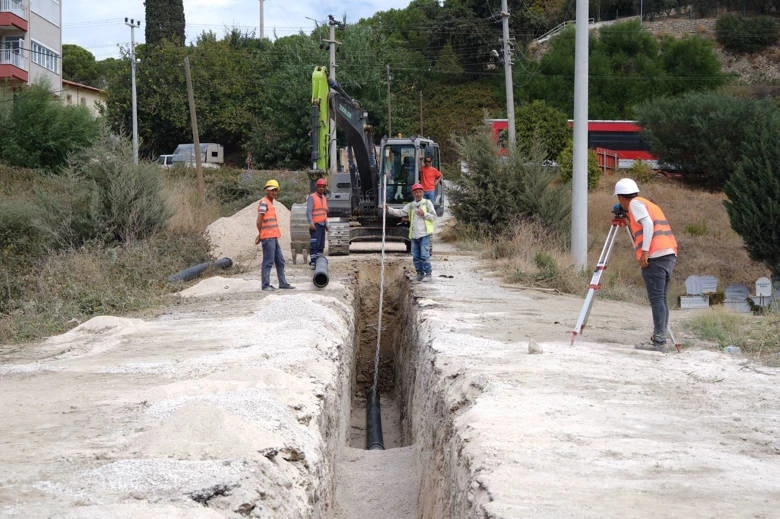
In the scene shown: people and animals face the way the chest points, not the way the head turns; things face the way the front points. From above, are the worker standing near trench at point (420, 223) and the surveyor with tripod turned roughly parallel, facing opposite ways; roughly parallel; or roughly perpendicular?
roughly perpendicular

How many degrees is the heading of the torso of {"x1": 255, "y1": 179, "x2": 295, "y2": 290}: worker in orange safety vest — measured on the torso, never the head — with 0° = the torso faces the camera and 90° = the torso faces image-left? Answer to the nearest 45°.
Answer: approximately 315°

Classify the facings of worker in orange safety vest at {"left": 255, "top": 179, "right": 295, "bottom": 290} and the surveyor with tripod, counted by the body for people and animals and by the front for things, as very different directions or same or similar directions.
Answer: very different directions

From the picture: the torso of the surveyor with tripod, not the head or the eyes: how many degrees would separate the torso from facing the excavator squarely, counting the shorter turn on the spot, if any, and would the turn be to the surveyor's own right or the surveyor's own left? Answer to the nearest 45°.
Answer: approximately 45° to the surveyor's own right

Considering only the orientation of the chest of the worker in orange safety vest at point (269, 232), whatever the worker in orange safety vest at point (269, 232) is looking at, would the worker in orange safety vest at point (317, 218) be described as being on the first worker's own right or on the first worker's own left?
on the first worker's own left

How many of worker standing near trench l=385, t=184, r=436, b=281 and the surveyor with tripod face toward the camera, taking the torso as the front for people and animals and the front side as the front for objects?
1

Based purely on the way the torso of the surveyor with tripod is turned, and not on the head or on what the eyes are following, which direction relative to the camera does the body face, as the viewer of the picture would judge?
to the viewer's left

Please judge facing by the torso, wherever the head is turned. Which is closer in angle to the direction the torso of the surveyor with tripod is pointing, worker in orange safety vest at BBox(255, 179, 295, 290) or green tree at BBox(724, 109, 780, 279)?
the worker in orange safety vest

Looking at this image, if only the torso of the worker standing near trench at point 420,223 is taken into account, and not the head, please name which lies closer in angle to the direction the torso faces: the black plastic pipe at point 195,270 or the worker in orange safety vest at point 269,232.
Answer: the worker in orange safety vest

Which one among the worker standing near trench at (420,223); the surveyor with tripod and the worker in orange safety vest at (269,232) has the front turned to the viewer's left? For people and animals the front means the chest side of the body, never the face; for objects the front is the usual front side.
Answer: the surveyor with tripod
